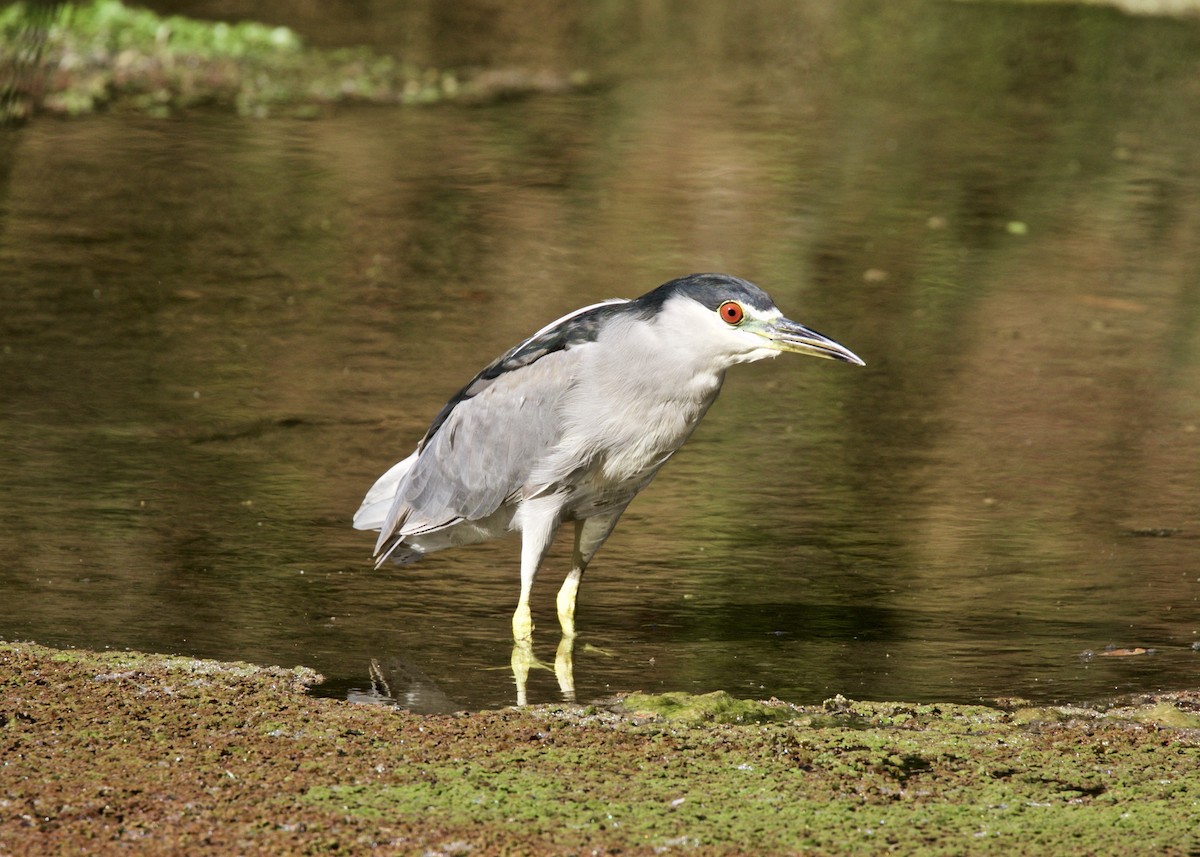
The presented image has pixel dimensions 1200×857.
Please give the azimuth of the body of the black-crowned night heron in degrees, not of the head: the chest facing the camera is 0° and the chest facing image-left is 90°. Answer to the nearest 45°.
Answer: approximately 270°
